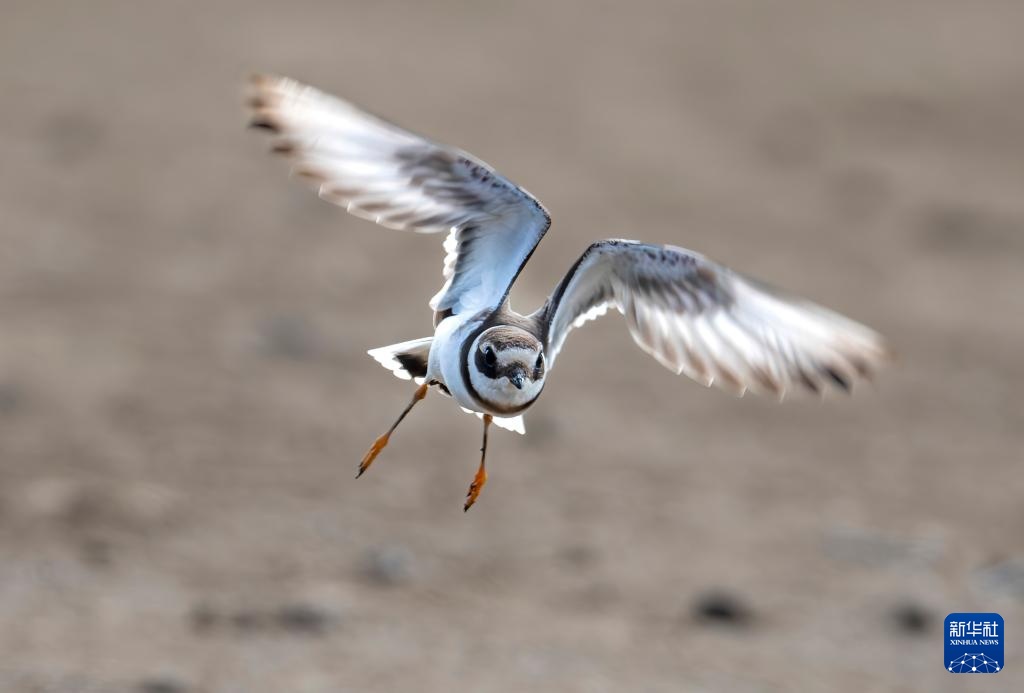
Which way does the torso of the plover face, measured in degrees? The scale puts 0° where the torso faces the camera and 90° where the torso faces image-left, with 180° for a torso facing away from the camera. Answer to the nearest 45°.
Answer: approximately 0°

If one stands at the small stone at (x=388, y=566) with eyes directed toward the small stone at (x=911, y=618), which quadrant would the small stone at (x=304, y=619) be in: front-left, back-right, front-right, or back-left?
back-right

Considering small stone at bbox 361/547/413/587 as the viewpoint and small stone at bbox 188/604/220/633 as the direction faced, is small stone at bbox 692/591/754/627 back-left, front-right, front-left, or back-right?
back-left

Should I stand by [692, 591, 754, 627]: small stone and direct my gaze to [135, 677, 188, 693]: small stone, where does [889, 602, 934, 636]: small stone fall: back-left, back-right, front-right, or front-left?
back-left
